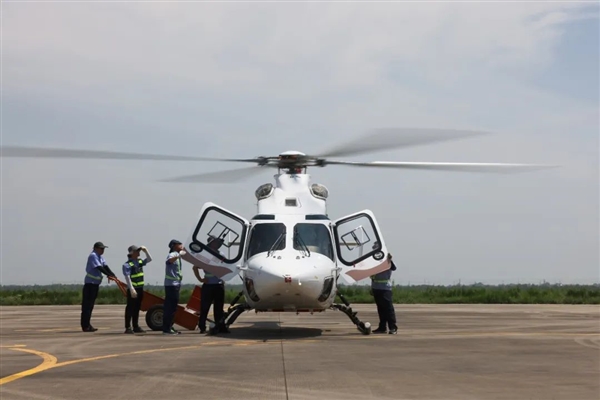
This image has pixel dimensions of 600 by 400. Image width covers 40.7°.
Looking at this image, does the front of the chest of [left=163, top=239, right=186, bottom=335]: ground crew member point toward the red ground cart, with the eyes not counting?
no

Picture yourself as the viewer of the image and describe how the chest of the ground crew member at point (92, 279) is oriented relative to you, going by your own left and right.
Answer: facing to the right of the viewer

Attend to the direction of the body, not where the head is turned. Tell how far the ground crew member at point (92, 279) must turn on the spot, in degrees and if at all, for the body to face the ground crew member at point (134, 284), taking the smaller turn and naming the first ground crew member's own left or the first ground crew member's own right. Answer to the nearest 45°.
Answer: approximately 45° to the first ground crew member's own right

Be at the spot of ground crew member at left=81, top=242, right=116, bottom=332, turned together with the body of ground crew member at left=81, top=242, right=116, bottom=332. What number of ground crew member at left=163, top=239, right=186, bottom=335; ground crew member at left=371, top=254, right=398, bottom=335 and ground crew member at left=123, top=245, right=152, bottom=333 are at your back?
0

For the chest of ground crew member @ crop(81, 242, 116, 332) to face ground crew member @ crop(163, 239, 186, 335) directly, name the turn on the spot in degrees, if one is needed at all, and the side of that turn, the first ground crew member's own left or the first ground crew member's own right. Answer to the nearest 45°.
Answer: approximately 45° to the first ground crew member's own right

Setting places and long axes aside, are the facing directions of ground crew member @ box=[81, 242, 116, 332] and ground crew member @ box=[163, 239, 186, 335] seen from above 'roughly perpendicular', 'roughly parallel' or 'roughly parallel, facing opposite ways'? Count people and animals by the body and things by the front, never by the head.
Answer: roughly parallel

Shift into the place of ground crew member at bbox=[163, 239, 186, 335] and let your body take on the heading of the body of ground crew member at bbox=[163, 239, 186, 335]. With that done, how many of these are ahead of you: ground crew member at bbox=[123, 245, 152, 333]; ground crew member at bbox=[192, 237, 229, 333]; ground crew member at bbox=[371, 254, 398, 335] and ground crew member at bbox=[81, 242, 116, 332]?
2

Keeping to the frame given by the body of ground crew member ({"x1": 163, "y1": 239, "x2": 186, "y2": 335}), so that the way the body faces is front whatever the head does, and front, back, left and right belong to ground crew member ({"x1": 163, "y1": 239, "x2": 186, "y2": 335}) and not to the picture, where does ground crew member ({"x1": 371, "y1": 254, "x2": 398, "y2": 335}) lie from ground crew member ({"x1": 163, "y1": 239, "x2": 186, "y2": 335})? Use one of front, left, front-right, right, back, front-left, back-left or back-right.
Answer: front

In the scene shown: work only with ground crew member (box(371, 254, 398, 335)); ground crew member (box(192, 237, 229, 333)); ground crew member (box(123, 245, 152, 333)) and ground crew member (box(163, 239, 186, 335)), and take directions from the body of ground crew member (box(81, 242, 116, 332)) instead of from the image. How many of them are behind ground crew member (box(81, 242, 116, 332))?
0

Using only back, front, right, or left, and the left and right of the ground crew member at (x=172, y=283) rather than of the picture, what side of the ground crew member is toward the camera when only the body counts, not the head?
right

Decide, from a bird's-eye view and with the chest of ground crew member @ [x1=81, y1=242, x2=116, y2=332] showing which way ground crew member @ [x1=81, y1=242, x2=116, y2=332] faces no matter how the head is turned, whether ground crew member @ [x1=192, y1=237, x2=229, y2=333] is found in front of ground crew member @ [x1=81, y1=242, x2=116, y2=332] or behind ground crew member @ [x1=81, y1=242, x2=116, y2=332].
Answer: in front

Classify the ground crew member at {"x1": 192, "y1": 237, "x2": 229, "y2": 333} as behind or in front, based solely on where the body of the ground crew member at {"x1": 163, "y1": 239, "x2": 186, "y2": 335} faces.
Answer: in front

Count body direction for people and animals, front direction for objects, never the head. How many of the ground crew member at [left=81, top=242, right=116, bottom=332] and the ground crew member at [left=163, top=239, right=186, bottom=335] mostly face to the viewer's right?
2
